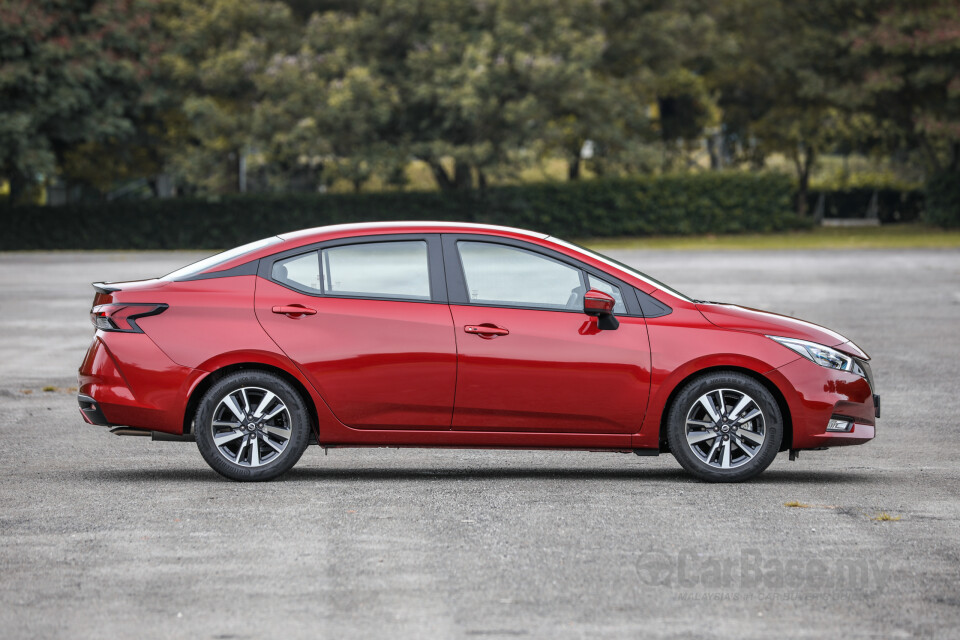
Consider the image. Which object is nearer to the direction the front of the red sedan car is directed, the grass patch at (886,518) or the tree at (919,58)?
the grass patch

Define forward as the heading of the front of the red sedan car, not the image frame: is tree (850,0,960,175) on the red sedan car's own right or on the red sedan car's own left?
on the red sedan car's own left

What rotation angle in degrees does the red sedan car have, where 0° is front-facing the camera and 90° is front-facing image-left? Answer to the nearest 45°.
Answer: approximately 270°

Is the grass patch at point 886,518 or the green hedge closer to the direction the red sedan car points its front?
the grass patch

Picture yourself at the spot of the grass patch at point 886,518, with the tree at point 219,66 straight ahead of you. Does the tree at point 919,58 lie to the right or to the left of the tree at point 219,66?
right

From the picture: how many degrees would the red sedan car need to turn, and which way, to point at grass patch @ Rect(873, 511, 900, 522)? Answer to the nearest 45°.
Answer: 0° — it already faces it

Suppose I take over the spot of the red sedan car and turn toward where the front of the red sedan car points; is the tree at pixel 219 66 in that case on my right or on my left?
on my left

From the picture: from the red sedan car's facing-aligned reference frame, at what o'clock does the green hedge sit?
The green hedge is roughly at 9 o'clock from the red sedan car.
